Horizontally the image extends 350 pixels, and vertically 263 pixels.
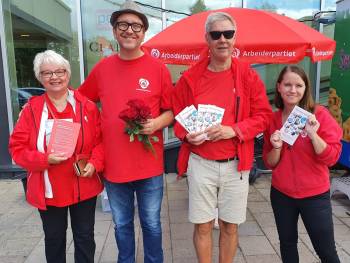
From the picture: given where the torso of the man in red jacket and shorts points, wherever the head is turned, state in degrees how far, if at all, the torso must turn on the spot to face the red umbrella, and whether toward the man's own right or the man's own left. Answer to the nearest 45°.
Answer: approximately 180°

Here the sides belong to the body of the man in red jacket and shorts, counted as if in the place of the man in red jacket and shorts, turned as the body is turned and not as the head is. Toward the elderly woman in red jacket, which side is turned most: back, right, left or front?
right

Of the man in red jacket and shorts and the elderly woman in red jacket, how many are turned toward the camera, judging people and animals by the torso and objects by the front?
2

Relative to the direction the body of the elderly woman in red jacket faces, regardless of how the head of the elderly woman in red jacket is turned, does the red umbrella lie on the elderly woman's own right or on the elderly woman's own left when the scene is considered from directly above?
on the elderly woman's own left

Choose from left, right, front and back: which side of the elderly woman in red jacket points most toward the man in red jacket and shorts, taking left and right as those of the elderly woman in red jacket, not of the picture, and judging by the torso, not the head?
left

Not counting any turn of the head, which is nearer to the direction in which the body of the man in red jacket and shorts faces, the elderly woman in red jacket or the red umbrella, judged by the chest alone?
the elderly woman in red jacket
